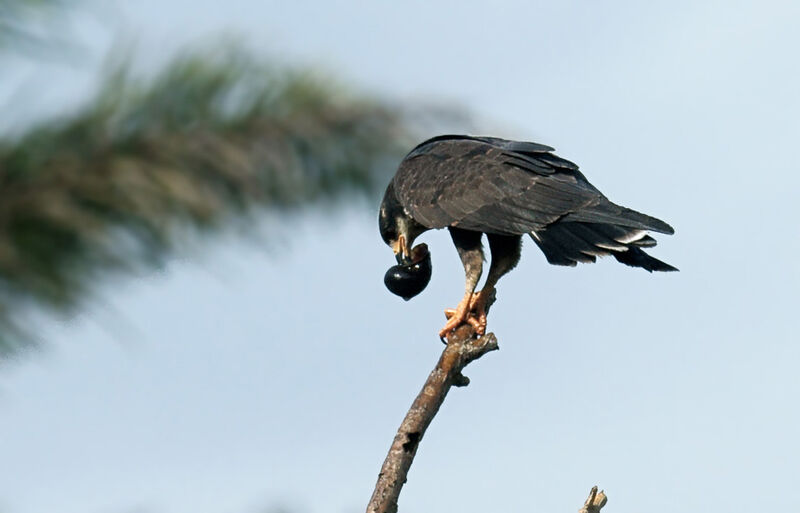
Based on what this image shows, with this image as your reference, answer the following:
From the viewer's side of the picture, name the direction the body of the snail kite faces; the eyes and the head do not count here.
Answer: to the viewer's left
